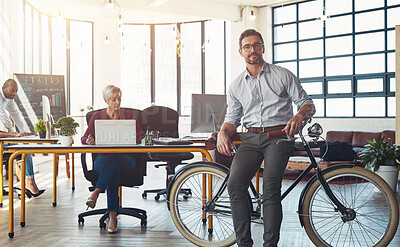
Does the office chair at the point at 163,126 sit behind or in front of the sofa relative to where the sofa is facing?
in front

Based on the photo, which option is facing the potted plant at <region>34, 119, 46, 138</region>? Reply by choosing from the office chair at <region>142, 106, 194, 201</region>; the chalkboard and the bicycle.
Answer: the chalkboard

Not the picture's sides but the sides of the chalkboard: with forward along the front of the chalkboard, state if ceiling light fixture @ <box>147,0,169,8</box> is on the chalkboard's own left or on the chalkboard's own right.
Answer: on the chalkboard's own left

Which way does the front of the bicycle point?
to the viewer's right

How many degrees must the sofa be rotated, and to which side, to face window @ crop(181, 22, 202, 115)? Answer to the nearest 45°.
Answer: approximately 135° to its right

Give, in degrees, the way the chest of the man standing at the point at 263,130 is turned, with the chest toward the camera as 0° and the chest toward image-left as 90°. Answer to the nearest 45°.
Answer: approximately 0°

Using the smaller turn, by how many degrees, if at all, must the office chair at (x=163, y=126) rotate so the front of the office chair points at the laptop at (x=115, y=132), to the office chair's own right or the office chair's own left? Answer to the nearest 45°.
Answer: approximately 45° to the office chair's own right

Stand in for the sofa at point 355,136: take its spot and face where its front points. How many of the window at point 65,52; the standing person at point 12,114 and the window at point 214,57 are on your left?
0

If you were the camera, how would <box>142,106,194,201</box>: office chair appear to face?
facing the viewer and to the right of the viewer

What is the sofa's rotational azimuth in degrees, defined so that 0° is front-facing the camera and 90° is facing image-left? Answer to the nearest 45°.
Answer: approximately 0°

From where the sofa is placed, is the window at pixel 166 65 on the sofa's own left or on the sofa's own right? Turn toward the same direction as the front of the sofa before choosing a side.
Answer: on the sofa's own right

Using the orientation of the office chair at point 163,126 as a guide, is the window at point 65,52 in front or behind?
behind

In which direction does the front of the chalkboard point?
toward the camera

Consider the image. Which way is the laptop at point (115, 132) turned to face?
away from the camera

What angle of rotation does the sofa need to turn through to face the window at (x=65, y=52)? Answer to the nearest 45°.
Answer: approximately 90° to its right

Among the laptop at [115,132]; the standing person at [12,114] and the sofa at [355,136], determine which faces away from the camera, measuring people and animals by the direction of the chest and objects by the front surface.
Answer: the laptop

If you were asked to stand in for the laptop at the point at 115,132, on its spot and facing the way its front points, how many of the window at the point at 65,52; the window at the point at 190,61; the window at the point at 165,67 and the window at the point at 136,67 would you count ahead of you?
4
